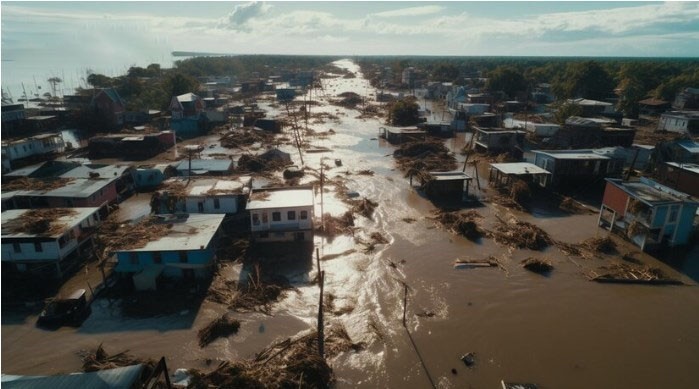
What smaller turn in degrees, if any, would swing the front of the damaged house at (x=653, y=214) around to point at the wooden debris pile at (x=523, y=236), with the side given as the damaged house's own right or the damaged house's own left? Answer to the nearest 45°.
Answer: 0° — it already faces it

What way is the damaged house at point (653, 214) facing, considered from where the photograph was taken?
facing the viewer and to the left of the viewer

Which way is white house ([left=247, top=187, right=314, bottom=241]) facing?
toward the camera

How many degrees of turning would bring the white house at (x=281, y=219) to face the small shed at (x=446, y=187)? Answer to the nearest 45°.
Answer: approximately 135° to its left

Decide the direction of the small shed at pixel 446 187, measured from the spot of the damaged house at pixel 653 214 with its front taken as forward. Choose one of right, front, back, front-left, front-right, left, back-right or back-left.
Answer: front-right

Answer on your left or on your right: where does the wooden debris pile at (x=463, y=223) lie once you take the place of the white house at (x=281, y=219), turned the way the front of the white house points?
on your left

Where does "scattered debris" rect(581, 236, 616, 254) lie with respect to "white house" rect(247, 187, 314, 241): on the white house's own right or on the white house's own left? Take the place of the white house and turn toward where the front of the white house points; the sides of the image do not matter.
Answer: on the white house's own left

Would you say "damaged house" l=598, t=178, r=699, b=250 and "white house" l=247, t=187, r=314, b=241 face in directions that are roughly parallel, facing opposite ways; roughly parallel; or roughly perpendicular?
roughly perpendicular

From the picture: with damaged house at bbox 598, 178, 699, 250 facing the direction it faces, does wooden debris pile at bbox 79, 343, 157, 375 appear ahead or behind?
ahead

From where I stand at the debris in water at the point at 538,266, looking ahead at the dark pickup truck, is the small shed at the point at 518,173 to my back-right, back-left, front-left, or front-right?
back-right

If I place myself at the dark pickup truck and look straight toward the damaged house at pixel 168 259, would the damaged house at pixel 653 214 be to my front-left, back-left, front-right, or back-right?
front-right

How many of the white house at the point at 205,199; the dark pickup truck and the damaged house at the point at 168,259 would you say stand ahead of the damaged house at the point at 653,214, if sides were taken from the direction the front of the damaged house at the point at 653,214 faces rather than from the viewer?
3

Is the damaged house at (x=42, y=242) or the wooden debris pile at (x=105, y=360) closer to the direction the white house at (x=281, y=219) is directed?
the wooden debris pile

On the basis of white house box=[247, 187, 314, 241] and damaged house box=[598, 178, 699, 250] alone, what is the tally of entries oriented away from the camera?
0

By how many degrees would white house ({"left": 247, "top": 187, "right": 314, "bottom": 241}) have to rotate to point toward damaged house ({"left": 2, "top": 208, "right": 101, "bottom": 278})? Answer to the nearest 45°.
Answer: approximately 90° to its right

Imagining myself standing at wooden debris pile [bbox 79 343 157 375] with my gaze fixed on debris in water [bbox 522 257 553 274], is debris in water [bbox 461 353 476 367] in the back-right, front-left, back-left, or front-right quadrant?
front-right

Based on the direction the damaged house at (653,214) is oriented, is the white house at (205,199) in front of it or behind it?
in front
